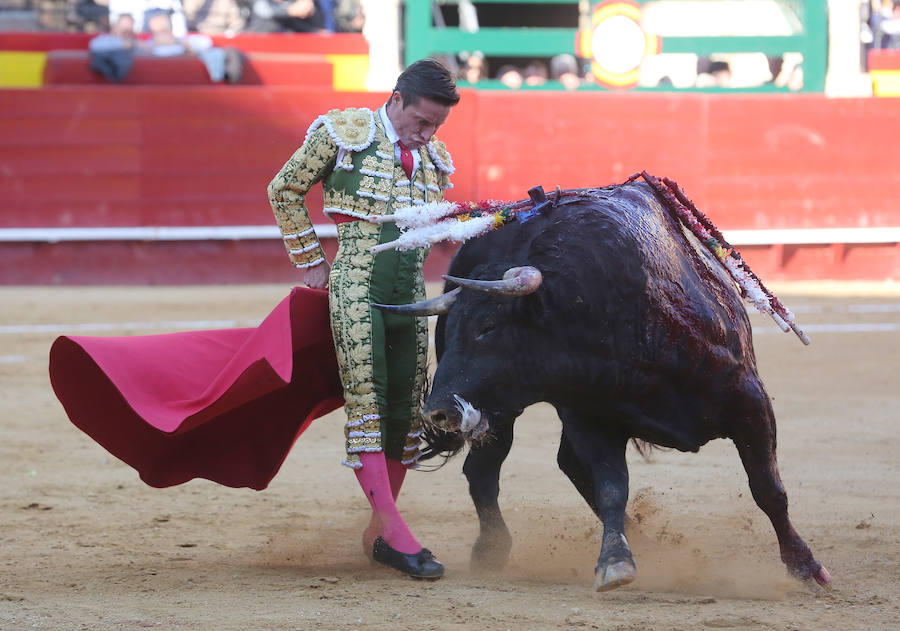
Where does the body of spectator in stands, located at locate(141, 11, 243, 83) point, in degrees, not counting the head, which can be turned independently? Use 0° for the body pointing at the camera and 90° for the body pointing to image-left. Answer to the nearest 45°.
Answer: approximately 0°

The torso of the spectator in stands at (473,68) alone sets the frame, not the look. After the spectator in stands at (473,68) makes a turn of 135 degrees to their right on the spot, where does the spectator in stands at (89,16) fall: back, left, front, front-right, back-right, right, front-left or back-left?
front-left

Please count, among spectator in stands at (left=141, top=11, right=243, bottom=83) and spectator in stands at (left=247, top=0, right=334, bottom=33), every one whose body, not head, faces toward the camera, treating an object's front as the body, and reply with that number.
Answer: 2

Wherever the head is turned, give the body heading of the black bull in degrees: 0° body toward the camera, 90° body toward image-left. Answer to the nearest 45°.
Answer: approximately 45°

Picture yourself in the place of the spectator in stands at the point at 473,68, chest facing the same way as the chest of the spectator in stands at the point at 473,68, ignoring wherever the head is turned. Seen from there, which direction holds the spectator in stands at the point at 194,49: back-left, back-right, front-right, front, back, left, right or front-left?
front-right

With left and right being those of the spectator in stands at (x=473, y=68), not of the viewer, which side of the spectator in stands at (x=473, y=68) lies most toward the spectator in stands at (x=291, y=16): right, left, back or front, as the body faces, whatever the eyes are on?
right
